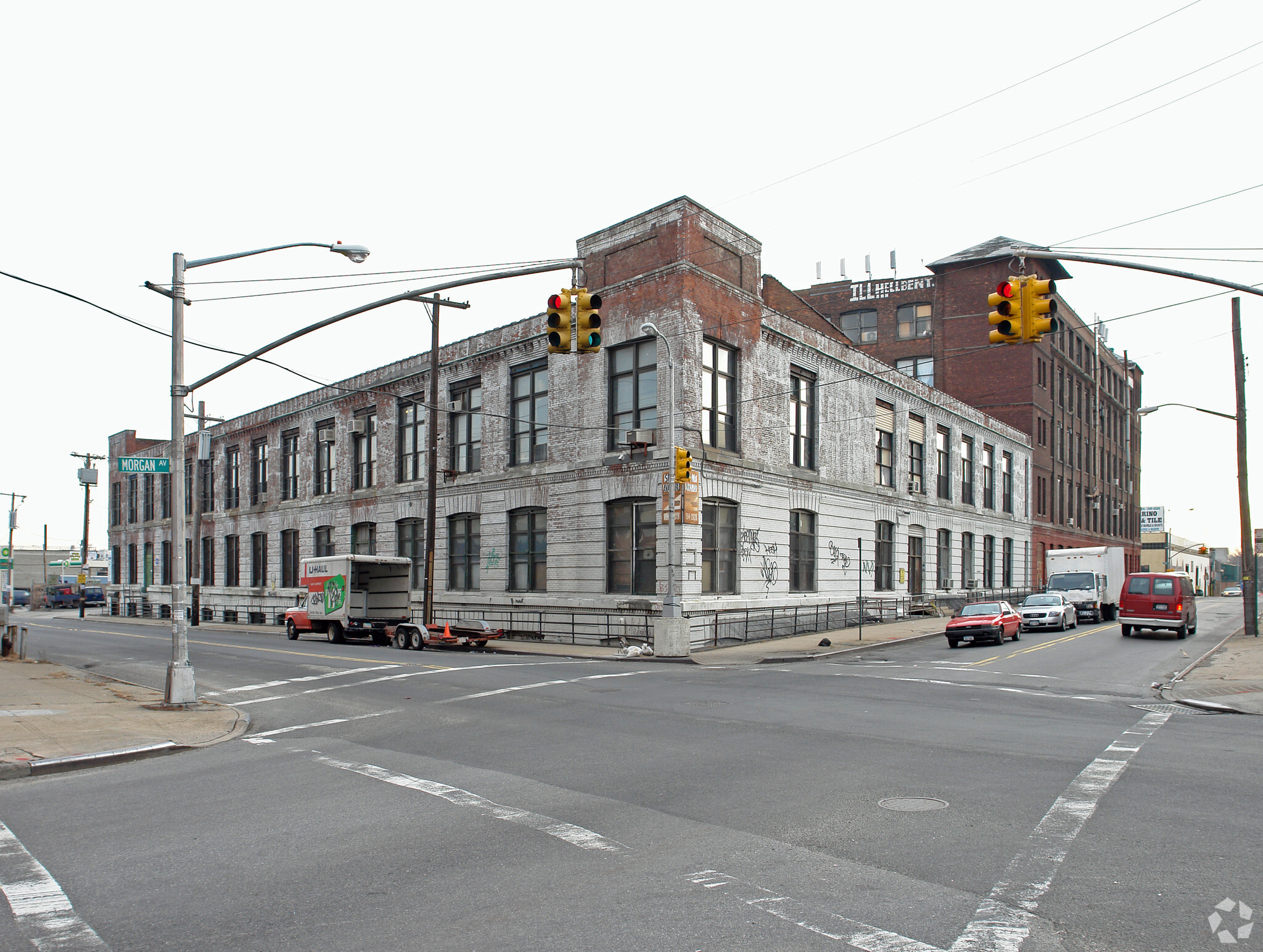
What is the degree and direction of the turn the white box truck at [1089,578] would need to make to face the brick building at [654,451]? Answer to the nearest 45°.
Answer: approximately 45° to its right

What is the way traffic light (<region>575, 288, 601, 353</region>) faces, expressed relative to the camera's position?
facing the viewer and to the right of the viewer

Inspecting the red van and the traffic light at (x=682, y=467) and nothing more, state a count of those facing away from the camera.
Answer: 1

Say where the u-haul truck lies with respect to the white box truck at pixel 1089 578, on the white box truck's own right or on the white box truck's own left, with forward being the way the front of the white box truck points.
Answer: on the white box truck's own right

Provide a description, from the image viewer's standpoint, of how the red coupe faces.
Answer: facing the viewer and to the left of the viewer

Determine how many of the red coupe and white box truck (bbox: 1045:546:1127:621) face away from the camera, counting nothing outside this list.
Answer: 0

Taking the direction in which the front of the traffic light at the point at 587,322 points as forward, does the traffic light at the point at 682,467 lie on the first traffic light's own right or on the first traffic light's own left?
on the first traffic light's own left

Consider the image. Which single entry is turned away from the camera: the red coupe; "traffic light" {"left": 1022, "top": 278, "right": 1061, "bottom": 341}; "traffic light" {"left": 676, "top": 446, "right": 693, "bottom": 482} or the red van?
the red van

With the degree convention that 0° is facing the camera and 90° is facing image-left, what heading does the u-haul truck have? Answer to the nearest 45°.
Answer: approximately 135°

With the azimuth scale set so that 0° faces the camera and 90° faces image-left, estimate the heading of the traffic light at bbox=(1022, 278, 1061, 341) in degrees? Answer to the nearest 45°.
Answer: approximately 315°

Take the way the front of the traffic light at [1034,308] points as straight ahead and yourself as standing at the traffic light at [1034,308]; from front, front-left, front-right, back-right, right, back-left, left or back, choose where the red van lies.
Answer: back-left

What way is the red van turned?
away from the camera

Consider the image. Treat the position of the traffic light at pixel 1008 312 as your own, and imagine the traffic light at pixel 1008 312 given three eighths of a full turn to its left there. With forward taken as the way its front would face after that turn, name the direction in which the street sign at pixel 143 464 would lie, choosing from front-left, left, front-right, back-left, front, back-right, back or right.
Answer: back

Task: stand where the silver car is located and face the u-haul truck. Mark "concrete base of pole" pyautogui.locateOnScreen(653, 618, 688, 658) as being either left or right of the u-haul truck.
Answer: left
